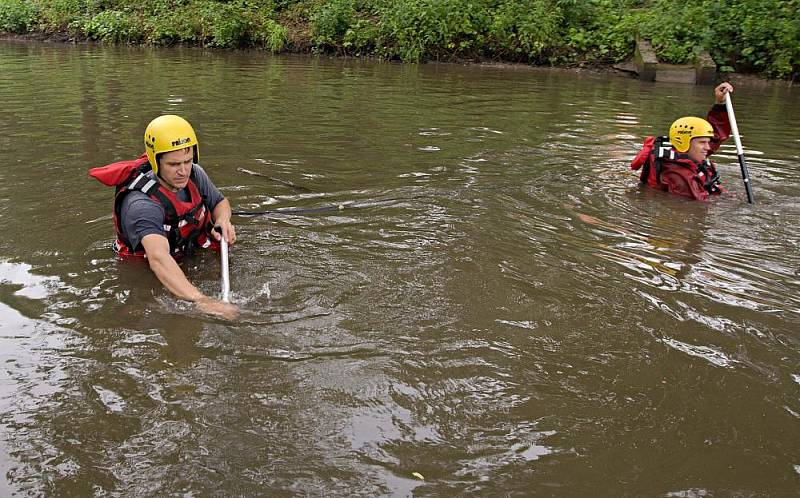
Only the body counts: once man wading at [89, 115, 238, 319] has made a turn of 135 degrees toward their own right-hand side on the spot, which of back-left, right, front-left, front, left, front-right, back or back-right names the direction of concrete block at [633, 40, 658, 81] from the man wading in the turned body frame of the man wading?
back-right

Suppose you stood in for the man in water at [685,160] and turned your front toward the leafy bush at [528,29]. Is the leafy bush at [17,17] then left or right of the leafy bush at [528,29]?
left

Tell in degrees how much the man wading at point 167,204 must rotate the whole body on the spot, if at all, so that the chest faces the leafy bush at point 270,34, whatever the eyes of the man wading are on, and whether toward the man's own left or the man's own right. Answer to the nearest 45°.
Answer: approximately 135° to the man's own left

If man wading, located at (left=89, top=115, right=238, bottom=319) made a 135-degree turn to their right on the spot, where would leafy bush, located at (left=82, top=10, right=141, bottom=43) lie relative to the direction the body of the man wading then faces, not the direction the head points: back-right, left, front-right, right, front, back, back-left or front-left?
right

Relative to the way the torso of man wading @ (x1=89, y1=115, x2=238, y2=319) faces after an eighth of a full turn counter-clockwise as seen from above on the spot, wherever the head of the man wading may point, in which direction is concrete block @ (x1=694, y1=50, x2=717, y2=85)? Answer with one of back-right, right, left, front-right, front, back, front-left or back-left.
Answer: front-left

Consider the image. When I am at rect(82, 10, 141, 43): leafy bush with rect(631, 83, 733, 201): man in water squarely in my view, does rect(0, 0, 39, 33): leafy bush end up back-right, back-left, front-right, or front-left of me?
back-right
